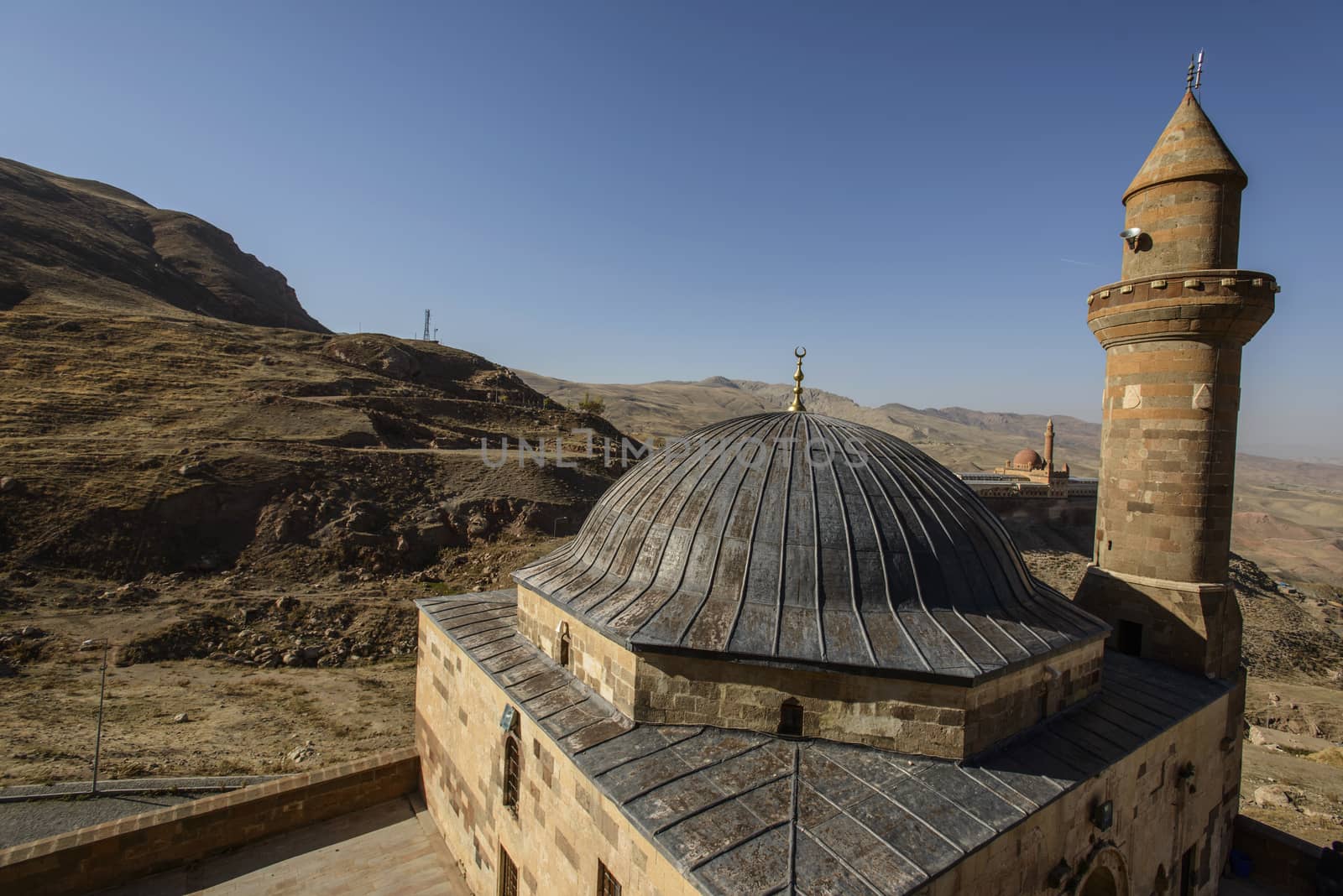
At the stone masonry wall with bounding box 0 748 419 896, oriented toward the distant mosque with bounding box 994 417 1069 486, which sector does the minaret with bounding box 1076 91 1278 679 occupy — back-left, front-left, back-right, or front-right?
front-right

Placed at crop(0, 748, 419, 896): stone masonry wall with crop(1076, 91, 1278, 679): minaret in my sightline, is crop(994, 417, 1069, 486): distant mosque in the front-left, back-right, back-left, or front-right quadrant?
front-left

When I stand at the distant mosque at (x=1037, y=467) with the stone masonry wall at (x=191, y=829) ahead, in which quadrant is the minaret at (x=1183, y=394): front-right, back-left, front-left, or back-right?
front-left
